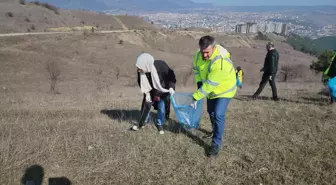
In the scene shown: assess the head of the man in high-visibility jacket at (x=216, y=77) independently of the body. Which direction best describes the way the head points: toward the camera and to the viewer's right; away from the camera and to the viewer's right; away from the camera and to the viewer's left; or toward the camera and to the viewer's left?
toward the camera and to the viewer's left

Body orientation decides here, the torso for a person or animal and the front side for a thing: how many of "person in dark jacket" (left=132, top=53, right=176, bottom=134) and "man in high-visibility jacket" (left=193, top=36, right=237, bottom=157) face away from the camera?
0

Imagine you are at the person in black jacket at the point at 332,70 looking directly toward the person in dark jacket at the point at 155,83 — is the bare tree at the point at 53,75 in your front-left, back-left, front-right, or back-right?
front-right

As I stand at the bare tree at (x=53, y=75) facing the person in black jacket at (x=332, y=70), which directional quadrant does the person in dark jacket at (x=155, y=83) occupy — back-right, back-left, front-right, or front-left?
front-right

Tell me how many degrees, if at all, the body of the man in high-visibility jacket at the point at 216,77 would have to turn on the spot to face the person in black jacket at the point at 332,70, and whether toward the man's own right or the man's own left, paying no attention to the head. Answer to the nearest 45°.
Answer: approximately 180°

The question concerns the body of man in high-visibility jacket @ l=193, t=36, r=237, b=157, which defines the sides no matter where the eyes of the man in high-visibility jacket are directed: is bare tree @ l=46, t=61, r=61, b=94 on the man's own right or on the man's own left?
on the man's own right
